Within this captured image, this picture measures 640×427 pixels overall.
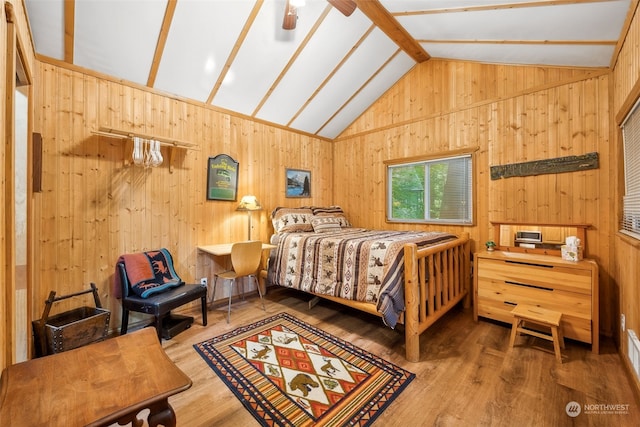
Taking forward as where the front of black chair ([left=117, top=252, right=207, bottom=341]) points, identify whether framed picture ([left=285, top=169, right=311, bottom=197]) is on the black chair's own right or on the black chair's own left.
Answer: on the black chair's own left

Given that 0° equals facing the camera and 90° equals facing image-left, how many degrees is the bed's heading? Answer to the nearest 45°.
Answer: approximately 315°

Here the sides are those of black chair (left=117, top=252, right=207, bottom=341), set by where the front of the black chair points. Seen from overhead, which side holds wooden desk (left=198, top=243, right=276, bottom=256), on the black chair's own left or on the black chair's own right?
on the black chair's own left

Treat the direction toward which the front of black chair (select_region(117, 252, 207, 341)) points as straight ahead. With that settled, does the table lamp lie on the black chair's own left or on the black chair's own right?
on the black chair's own left

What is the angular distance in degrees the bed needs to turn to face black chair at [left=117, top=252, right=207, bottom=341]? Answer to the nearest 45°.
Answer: approximately 135° to its right

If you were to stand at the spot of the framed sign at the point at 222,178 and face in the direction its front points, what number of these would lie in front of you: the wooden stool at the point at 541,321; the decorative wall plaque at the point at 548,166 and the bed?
3

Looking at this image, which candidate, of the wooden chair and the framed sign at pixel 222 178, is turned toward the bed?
the framed sign
